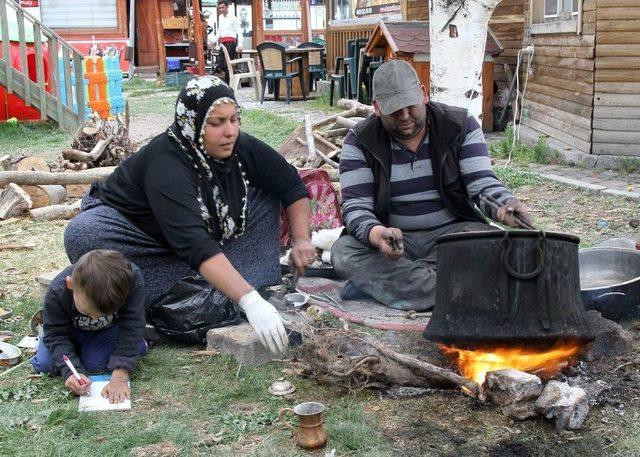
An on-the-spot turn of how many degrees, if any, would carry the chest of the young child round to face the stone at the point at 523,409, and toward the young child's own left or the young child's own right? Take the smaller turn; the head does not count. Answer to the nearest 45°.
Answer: approximately 45° to the young child's own left

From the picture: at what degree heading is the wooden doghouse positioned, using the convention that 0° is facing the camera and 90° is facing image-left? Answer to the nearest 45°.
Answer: approximately 45°

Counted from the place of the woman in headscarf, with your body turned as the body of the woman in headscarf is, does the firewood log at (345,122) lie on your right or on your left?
on your left

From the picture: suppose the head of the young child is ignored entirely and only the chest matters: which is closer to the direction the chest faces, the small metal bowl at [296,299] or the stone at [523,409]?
the stone

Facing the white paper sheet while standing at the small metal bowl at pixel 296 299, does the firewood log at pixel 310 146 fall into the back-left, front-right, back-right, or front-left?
back-right

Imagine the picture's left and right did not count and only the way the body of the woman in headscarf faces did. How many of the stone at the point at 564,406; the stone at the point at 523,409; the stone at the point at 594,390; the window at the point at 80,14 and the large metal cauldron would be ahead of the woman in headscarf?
4

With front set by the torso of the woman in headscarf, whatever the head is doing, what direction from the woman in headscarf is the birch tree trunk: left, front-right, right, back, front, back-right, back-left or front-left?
left

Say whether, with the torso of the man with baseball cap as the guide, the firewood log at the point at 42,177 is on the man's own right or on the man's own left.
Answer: on the man's own right

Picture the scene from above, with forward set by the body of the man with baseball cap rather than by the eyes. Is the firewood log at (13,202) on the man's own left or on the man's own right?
on the man's own right
